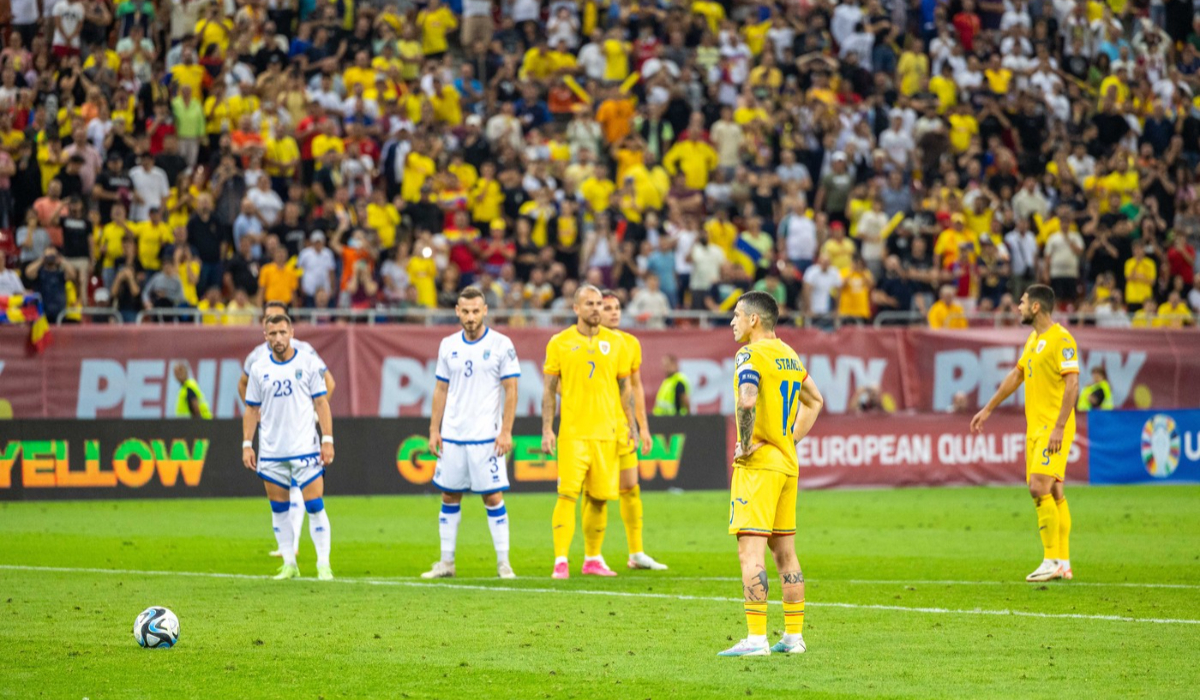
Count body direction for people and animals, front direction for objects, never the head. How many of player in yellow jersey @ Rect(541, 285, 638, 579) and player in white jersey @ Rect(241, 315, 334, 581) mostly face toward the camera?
2

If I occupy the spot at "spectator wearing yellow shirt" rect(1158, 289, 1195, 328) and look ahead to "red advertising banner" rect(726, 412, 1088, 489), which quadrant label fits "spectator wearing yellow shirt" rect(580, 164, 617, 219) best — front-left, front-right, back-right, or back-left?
front-right

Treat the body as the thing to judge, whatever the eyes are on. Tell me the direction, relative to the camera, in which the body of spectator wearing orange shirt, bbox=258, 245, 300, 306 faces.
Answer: toward the camera

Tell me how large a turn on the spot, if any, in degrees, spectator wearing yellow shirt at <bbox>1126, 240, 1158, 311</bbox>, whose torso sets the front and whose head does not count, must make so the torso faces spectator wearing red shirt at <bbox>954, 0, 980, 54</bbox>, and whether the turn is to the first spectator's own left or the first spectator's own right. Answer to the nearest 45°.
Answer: approximately 135° to the first spectator's own right

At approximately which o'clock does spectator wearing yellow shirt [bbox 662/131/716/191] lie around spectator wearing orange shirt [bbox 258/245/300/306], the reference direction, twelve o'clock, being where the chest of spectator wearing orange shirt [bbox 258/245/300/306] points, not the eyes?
spectator wearing yellow shirt [bbox 662/131/716/191] is roughly at 8 o'clock from spectator wearing orange shirt [bbox 258/245/300/306].

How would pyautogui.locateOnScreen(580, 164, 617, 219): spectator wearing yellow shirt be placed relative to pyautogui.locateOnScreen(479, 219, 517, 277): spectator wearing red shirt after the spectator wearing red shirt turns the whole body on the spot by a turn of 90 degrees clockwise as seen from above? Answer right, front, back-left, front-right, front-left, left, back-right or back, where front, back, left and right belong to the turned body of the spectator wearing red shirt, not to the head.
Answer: back-right

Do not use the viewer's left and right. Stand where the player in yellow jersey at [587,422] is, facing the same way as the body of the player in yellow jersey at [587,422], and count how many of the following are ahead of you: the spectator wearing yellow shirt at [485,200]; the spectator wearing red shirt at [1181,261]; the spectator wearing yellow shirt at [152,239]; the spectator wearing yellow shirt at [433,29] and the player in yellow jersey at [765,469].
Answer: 1

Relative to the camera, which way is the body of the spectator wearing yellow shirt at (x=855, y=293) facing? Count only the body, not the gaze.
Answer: toward the camera

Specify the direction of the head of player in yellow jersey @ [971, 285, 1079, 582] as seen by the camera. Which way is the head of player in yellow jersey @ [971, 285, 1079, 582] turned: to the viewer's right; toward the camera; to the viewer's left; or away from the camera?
to the viewer's left

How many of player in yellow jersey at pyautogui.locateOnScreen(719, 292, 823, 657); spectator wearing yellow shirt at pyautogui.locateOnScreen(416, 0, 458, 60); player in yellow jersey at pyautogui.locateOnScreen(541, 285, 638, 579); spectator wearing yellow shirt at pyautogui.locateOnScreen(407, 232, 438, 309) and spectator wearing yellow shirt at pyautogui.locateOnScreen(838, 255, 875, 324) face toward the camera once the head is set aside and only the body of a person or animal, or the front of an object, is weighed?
4

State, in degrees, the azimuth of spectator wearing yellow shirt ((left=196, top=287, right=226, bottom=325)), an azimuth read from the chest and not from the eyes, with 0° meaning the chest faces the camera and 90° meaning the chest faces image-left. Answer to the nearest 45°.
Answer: approximately 0°

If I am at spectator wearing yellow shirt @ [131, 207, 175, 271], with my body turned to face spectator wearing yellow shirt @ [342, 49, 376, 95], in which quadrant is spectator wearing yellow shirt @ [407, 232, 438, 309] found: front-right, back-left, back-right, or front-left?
front-right

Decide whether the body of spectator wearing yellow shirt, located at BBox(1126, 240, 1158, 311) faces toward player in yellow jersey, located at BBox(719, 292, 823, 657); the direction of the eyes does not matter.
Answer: yes

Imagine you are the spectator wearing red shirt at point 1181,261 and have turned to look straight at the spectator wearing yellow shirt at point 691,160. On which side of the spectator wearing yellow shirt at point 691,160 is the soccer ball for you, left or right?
left

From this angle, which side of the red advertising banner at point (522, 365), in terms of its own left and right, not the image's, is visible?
front

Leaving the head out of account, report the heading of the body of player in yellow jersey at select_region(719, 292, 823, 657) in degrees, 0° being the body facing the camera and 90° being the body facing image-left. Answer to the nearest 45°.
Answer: approximately 135°
